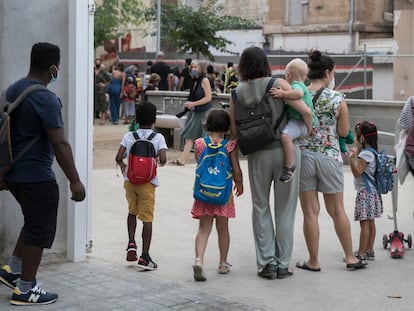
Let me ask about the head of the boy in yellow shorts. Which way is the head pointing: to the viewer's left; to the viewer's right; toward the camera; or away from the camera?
away from the camera

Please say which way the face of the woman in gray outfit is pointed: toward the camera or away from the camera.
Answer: away from the camera

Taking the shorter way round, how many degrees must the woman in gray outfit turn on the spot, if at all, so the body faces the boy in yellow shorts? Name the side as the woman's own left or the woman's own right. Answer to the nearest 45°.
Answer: approximately 90° to the woman's own left

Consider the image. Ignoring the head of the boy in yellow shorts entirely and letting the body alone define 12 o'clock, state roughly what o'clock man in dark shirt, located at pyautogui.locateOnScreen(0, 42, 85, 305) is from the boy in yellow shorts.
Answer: The man in dark shirt is roughly at 7 o'clock from the boy in yellow shorts.

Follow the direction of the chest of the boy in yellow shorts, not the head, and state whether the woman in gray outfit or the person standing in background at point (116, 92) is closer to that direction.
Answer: the person standing in background

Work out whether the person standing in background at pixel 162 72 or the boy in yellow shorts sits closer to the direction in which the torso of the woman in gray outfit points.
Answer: the person standing in background

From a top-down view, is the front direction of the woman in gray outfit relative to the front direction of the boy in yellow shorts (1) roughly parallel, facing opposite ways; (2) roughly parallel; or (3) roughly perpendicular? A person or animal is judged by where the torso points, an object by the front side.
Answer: roughly parallel

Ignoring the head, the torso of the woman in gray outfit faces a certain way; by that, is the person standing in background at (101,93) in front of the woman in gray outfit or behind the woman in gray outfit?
in front

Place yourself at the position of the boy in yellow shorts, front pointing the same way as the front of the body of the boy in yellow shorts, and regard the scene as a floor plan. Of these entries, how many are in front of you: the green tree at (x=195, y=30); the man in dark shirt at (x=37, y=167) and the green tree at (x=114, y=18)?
2

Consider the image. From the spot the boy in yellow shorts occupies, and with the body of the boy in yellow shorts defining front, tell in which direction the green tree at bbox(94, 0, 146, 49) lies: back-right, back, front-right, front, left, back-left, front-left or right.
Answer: front

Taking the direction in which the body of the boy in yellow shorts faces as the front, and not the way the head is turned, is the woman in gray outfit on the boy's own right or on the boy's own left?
on the boy's own right

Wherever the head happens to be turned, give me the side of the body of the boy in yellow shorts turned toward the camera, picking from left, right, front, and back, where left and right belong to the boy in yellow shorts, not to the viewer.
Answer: back
